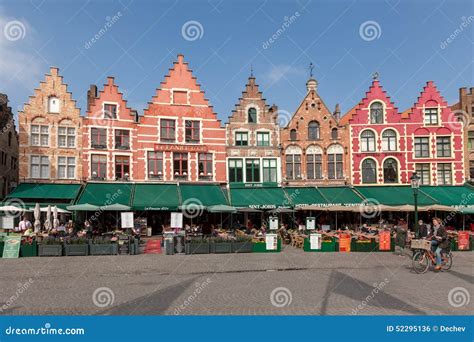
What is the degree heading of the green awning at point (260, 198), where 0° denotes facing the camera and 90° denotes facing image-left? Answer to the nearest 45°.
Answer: approximately 0°

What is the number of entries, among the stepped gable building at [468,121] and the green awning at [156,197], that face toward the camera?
2

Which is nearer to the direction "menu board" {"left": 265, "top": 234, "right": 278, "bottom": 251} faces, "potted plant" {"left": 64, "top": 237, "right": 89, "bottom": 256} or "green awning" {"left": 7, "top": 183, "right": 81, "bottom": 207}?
the potted plant

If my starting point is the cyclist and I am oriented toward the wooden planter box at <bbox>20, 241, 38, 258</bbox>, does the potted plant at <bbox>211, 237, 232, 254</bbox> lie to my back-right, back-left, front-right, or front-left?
front-right

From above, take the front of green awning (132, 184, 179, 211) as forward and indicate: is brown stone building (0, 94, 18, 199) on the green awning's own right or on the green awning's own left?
on the green awning's own right

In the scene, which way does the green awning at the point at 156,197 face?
toward the camera

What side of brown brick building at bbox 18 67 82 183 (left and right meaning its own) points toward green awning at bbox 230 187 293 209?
left

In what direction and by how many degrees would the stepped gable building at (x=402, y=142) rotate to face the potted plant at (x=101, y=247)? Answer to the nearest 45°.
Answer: approximately 45° to its right

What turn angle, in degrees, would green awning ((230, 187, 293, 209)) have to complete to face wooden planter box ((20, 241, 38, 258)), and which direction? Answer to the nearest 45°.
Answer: approximately 45° to its right

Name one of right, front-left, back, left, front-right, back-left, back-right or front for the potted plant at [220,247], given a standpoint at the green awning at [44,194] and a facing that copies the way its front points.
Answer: front-left

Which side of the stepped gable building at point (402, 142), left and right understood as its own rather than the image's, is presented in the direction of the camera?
front

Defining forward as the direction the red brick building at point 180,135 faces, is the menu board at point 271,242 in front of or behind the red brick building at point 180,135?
in front

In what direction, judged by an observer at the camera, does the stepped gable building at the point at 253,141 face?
facing the viewer

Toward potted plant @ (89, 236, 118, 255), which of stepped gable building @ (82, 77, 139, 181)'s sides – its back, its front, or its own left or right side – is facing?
front
